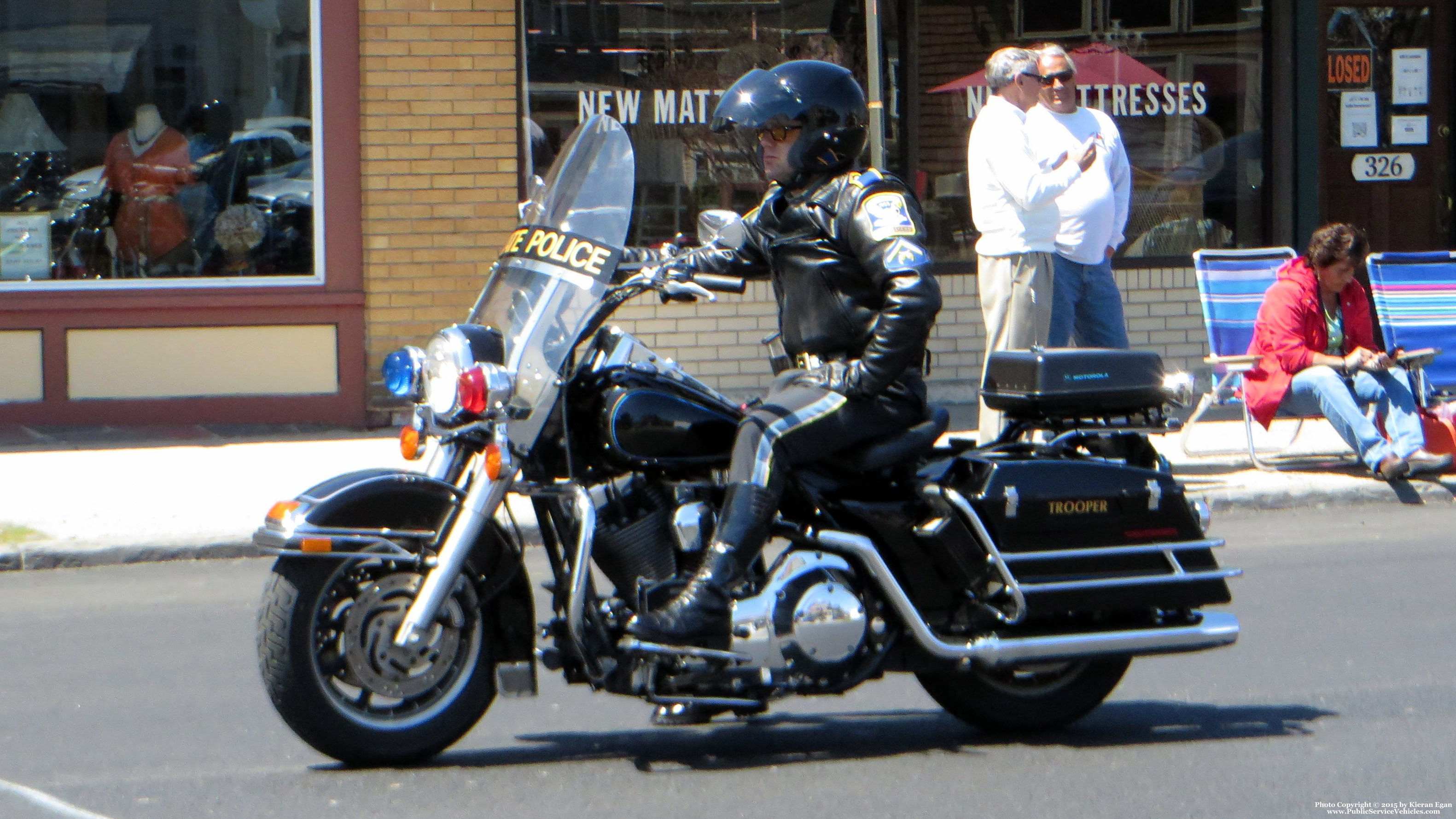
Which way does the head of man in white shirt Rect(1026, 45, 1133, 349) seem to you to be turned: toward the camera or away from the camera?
toward the camera

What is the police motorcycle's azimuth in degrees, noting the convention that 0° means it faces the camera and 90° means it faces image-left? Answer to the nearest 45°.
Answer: approximately 45°

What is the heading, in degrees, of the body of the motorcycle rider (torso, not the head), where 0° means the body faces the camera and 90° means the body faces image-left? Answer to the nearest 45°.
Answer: approximately 45°

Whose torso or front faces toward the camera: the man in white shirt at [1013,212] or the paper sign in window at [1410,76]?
the paper sign in window

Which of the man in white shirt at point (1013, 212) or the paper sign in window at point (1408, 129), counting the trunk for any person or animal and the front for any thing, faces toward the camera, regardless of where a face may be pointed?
the paper sign in window

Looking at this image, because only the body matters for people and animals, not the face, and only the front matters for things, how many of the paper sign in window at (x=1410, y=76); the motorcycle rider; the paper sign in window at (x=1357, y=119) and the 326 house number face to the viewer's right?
0

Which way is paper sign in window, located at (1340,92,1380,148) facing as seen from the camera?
toward the camera

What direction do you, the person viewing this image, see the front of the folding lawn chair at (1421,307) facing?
facing the viewer and to the right of the viewer

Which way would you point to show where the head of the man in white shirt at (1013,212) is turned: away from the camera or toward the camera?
away from the camera

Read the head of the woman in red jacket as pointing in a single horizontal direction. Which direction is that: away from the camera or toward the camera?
toward the camera

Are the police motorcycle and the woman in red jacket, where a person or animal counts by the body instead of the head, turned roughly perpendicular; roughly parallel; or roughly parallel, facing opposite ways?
roughly perpendicular

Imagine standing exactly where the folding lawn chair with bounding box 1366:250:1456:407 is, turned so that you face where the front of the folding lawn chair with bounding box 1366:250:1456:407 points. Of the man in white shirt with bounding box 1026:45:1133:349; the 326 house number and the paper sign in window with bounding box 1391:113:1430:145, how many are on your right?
1

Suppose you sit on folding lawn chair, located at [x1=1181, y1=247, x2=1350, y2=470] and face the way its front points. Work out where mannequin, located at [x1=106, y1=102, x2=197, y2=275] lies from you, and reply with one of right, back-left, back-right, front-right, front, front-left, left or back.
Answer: back-right
